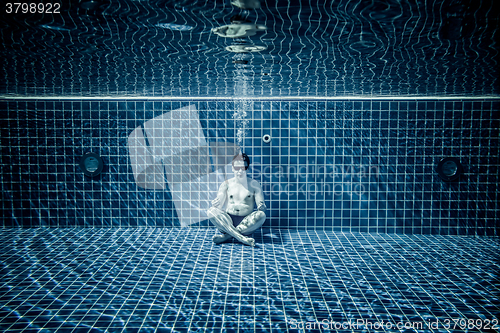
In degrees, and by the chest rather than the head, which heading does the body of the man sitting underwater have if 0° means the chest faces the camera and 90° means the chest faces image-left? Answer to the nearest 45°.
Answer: approximately 0°
